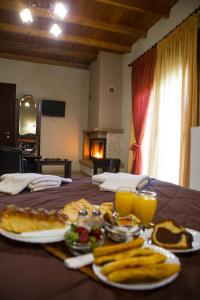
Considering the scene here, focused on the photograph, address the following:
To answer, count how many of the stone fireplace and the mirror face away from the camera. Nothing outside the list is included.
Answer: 0

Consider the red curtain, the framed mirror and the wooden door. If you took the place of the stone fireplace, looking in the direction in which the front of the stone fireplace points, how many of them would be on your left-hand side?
1

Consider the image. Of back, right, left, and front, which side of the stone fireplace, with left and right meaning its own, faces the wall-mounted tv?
right

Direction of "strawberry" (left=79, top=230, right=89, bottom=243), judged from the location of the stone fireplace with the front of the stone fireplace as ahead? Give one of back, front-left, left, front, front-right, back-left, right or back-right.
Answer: front-left

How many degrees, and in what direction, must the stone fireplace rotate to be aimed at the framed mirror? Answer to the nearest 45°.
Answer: approximately 45° to its right

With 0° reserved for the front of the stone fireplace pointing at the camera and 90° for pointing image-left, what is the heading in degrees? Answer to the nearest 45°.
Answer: approximately 45°

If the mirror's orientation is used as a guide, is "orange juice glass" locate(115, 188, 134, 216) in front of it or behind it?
in front

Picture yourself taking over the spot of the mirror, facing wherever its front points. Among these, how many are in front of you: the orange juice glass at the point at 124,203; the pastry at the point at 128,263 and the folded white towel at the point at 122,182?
3

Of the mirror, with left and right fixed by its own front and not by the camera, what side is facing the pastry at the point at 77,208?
front

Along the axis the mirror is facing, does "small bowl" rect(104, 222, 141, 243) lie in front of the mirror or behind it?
in front
